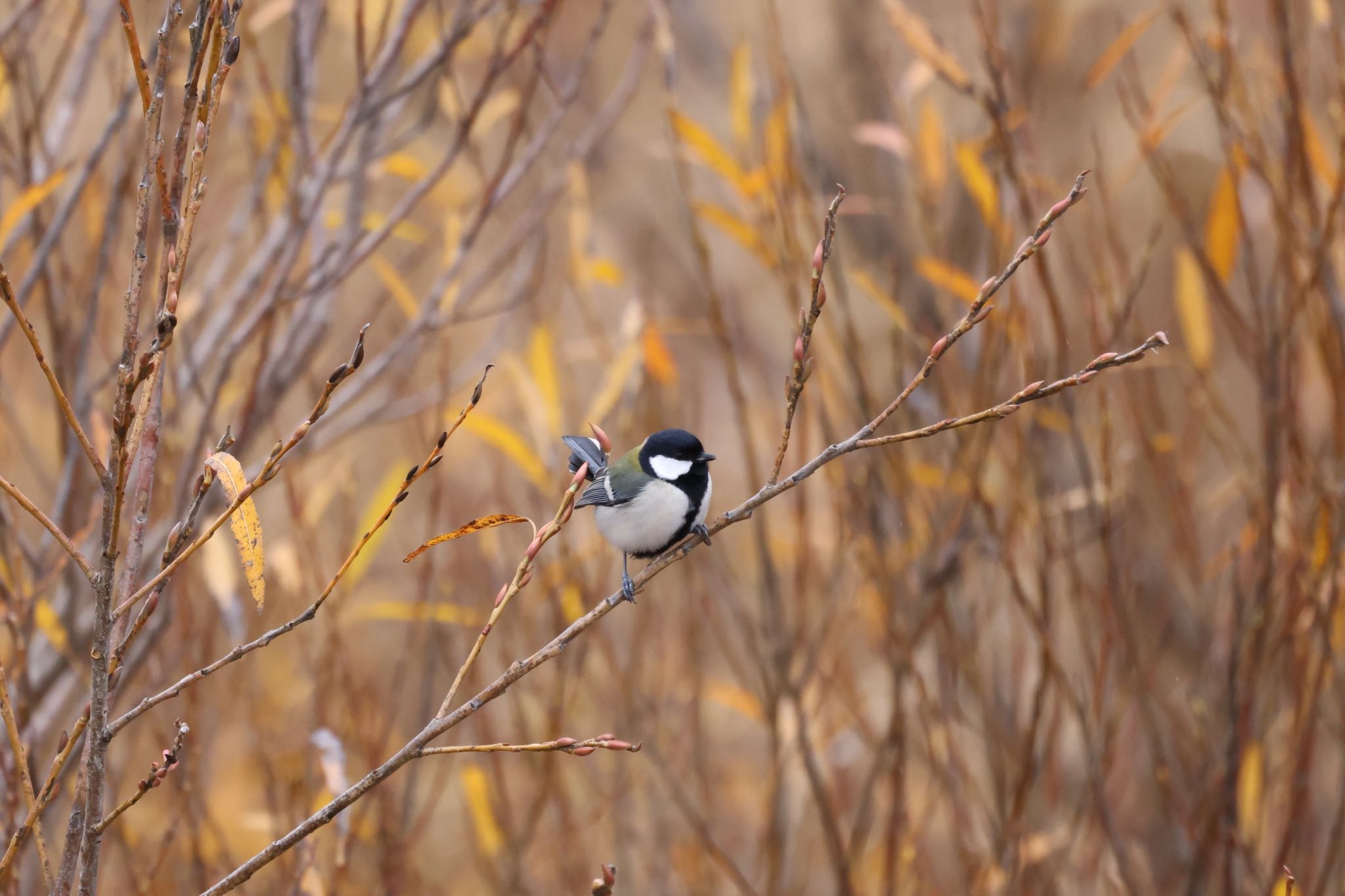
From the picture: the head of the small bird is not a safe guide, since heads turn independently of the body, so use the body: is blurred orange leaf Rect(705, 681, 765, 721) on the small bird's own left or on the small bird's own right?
on the small bird's own left

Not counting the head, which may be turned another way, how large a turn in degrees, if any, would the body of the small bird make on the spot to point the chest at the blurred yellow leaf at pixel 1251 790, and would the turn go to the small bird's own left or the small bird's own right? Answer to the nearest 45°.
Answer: approximately 45° to the small bird's own left

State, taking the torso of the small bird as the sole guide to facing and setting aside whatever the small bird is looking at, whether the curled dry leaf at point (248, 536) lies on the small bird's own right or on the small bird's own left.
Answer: on the small bird's own right

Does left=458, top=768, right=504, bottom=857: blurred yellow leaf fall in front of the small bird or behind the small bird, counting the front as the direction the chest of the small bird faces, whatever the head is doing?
behind

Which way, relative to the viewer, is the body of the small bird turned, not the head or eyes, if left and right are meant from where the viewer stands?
facing the viewer and to the right of the viewer
